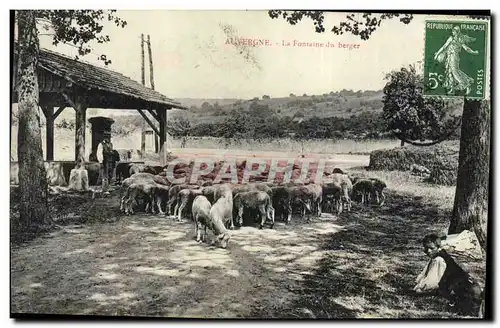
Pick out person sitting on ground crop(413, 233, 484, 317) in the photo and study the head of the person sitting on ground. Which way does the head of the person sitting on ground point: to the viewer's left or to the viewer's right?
to the viewer's left
